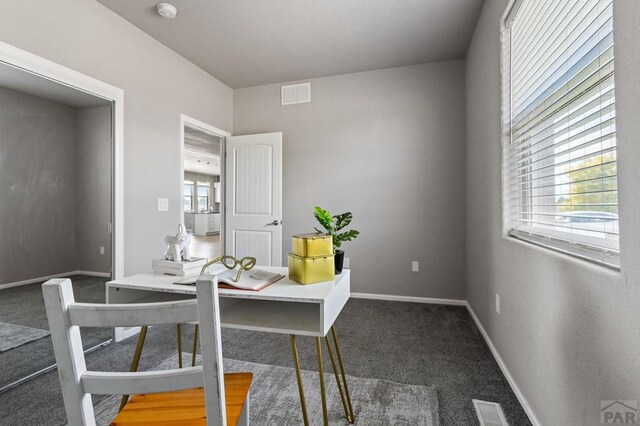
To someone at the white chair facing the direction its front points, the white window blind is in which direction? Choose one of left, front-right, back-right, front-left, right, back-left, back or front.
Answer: front-right

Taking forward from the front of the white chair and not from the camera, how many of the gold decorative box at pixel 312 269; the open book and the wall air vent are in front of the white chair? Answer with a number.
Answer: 3

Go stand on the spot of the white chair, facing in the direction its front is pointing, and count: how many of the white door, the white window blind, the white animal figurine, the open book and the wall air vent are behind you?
0

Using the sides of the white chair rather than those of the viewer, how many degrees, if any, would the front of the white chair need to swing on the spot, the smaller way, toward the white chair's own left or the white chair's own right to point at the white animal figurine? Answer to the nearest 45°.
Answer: approximately 45° to the white chair's own left

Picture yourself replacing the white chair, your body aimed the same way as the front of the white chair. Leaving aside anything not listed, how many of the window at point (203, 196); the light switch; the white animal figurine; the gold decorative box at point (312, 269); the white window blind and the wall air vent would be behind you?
0

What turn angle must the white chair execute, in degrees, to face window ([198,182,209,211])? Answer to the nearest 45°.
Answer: approximately 45° to its left

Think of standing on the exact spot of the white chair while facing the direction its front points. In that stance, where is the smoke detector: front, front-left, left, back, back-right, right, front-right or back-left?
front-left

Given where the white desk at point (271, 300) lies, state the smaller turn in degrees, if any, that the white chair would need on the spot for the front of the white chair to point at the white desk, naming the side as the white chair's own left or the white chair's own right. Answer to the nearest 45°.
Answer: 0° — it already faces it

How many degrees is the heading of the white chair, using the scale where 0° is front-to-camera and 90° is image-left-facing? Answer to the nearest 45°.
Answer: approximately 225°

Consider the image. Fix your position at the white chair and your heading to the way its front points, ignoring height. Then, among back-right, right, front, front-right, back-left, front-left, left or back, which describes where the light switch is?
front-left

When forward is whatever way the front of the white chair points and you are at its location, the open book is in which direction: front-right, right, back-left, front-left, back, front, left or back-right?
front

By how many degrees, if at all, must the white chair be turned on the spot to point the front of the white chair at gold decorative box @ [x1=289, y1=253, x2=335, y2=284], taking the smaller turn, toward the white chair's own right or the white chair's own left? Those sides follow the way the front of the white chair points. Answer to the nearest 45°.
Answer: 0° — it already faces it

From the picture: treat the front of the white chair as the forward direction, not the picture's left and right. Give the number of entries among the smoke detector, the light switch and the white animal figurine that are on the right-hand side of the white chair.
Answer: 0

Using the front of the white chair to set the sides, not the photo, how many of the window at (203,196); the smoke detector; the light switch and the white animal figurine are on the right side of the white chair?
0

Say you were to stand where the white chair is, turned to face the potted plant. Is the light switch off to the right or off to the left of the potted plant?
left
